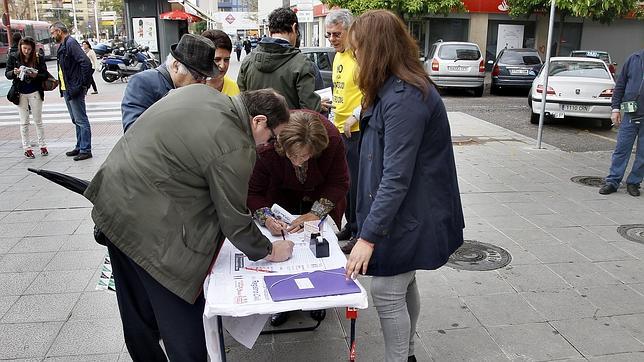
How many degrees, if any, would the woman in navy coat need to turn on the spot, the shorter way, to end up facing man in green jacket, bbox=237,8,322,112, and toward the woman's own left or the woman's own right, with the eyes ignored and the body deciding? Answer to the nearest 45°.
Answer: approximately 45° to the woman's own right

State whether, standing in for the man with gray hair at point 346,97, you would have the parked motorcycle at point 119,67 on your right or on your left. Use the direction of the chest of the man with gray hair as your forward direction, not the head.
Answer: on your right

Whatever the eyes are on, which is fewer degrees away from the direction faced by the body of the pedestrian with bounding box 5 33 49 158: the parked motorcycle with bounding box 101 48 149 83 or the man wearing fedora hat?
the man wearing fedora hat

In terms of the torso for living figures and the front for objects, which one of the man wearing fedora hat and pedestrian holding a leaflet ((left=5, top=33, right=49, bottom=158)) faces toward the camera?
the pedestrian holding a leaflet

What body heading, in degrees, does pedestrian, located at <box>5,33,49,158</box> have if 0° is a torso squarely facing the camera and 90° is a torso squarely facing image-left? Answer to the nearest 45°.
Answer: approximately 0°

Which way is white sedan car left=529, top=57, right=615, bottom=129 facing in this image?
away from the camera

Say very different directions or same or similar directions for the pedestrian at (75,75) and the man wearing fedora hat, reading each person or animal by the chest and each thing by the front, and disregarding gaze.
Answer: very different directions

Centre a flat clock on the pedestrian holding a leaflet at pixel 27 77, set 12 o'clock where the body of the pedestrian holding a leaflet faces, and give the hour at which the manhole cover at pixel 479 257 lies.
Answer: The manhole cover is roughly at 11 o'clock from the pedestrian holding a leaflet.

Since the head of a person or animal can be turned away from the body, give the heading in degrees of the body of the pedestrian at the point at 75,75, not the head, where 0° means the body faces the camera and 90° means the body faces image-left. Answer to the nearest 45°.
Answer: approximately 90°

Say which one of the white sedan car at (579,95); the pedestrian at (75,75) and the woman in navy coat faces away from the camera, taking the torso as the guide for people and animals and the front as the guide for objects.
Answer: the white sedan car

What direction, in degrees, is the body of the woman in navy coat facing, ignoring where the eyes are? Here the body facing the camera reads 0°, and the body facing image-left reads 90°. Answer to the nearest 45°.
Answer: approximately 90°

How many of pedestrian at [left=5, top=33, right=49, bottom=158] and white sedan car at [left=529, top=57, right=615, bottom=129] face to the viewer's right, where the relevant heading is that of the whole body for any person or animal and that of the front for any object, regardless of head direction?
0

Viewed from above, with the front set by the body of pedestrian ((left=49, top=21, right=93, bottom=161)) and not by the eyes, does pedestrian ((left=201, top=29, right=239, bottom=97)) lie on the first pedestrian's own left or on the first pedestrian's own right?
on the first pedestrian's own left

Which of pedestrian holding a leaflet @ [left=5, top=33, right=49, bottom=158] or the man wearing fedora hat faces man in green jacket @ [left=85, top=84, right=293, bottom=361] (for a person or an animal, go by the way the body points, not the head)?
the pedestrian holding a leaflet

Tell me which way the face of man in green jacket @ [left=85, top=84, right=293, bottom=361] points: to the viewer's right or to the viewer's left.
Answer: to the viewer's right

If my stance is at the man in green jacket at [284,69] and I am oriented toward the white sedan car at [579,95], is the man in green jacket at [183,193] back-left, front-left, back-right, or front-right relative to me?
back-right
